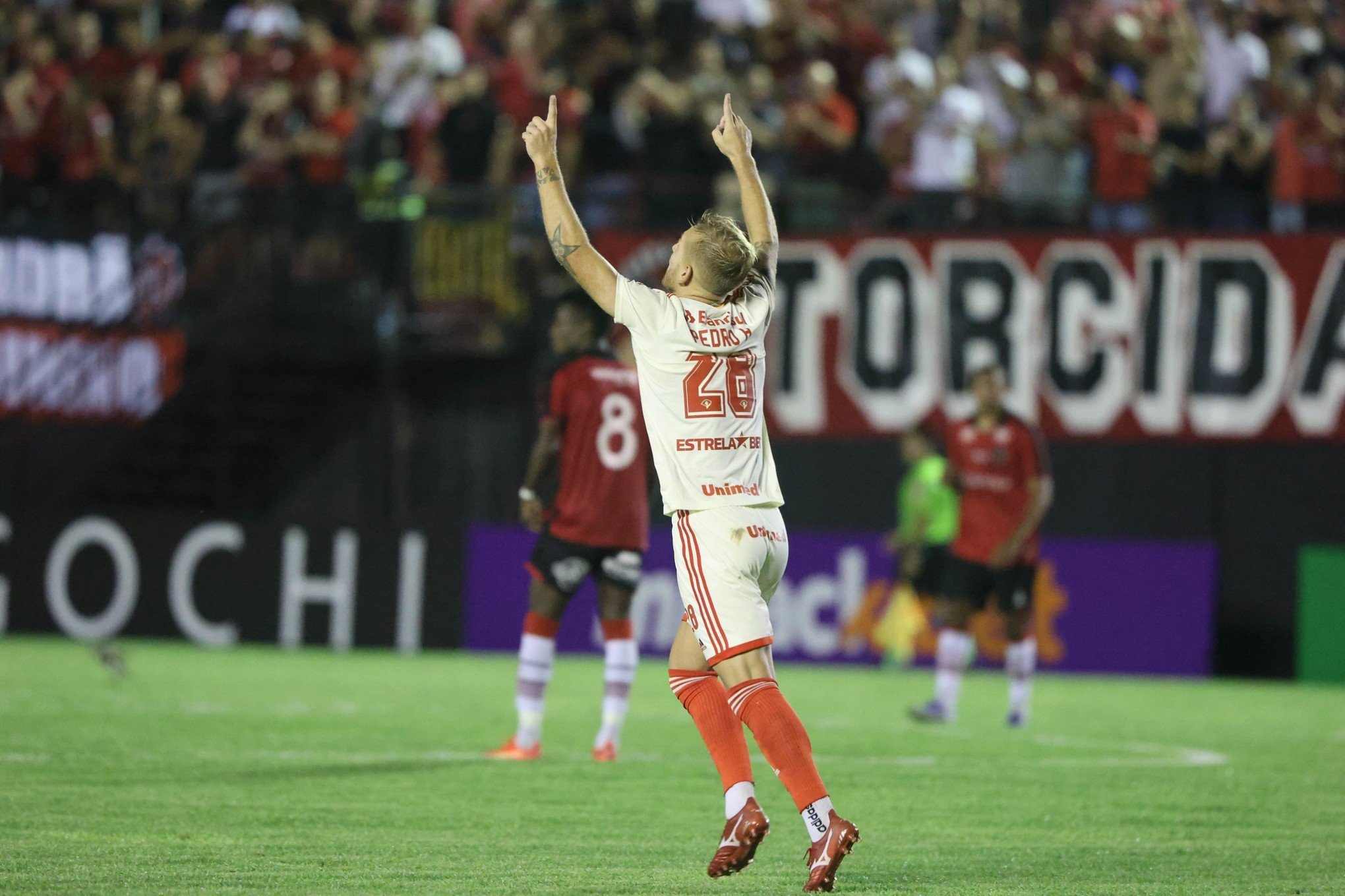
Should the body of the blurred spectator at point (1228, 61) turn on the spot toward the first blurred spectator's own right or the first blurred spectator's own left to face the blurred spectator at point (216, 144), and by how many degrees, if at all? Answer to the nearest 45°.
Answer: approximately 90° to the first blurred spectator's own right

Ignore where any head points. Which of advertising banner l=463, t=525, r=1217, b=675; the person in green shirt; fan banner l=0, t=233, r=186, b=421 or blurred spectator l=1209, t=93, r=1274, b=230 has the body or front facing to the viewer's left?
the person in green shirt

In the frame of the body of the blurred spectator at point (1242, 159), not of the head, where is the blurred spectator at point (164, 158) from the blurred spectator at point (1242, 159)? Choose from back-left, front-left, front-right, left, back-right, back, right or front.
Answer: right

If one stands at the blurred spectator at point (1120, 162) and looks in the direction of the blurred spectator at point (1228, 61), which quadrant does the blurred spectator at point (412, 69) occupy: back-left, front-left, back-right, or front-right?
back-left

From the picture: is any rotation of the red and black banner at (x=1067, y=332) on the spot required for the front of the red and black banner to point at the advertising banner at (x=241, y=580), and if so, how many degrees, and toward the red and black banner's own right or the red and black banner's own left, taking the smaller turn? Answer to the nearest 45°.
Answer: approximately 90° to the red and black banner's own right

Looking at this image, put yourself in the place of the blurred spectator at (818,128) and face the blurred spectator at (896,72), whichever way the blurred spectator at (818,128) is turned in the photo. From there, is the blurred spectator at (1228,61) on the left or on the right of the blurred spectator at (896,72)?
right

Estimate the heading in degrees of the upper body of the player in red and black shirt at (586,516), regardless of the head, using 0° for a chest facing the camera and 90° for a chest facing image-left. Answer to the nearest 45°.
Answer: approximately 135°

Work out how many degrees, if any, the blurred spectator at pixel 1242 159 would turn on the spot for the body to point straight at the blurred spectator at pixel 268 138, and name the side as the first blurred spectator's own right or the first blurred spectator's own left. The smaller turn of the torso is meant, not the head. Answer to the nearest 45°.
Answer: approximately 90° to the first blurred spectator's own right

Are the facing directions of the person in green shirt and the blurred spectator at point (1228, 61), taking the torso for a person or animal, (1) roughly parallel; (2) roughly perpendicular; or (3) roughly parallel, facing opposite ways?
roughly perpendicular

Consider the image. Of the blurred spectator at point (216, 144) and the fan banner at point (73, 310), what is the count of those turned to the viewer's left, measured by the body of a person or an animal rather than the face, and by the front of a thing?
0

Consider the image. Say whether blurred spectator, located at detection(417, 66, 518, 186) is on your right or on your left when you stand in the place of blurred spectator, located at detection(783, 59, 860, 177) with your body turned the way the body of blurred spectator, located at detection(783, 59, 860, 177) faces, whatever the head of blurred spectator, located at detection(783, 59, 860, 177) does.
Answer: on your right

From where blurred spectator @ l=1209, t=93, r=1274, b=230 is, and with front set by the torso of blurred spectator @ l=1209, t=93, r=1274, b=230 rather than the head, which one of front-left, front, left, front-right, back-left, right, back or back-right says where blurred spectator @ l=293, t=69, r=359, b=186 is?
right
